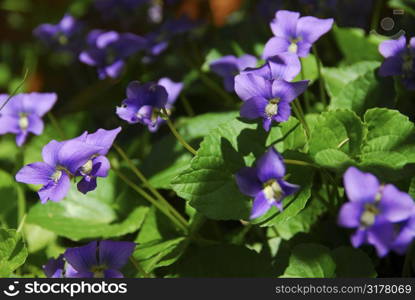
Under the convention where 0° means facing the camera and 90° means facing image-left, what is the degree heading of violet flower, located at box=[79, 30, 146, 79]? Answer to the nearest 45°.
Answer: approximately 0°

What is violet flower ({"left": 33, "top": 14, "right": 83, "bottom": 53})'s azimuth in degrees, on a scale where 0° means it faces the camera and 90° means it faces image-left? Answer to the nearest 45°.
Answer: approximately 0°

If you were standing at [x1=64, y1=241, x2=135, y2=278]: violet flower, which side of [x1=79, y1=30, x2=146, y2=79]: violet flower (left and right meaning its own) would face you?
front

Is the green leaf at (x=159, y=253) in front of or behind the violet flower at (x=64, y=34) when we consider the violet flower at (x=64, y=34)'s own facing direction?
in front

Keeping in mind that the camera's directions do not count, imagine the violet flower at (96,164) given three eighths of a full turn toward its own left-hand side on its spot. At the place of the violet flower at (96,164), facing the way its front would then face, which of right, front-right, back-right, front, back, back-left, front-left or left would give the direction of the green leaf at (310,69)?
front-left

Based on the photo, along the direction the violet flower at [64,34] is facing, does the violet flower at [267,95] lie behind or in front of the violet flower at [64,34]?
in front

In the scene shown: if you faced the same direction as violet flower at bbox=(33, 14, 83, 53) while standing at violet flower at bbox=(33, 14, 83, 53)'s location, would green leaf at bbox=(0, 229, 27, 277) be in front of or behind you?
in front
